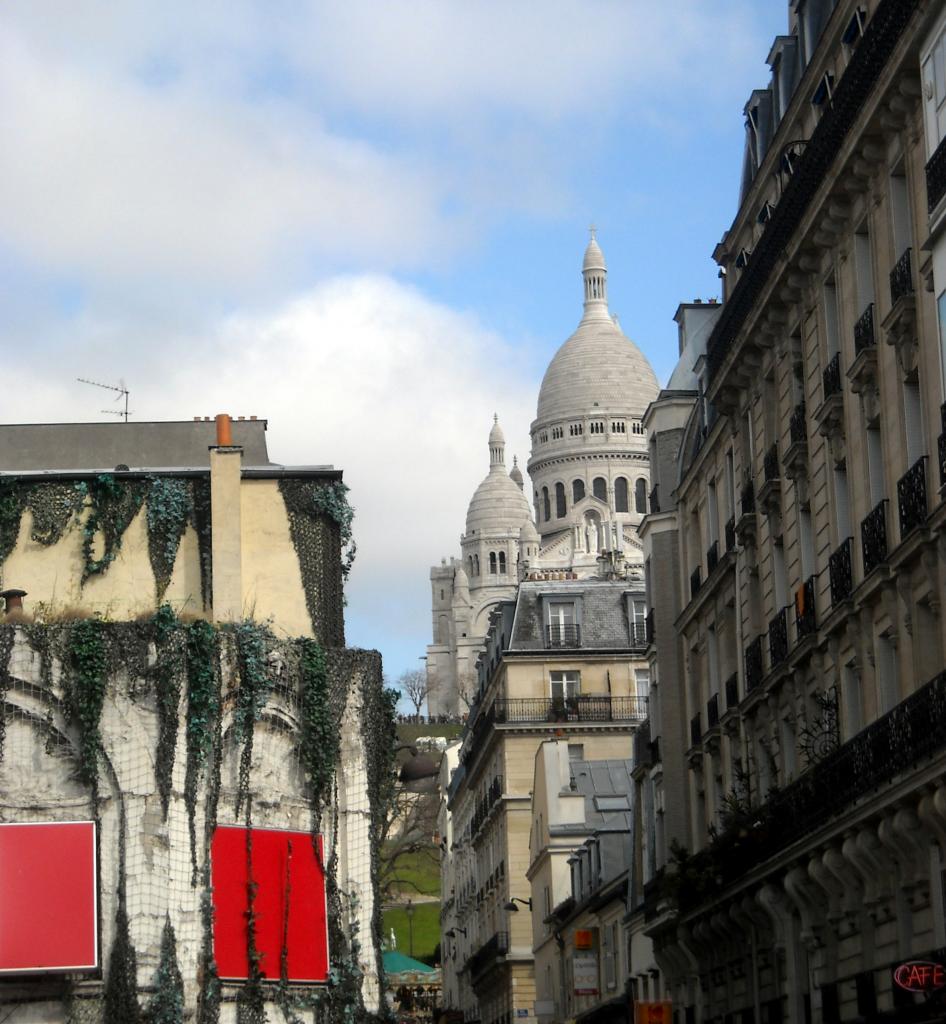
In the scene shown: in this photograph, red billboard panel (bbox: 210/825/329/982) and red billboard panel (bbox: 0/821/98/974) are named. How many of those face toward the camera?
2

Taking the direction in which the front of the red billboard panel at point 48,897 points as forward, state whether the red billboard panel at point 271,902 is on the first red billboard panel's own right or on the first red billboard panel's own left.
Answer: on the first red billboard panel's own left

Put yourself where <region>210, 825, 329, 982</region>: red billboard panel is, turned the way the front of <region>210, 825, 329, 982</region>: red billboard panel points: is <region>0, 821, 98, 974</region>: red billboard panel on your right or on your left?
on your right

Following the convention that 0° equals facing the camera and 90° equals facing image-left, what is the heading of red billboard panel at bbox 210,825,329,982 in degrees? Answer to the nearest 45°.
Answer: approximately 0°

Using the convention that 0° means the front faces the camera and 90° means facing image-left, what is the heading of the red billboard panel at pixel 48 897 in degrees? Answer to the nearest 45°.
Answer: approximately 0°
